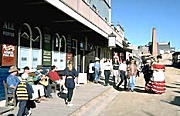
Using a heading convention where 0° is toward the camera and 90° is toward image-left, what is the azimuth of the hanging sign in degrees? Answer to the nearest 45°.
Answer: approximately 0°

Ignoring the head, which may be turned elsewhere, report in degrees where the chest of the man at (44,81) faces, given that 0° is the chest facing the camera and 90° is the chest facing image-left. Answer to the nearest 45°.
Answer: approximately 315°

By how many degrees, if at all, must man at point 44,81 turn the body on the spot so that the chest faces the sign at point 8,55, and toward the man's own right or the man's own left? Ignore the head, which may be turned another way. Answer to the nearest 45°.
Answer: approximately 90° to the man's own right
